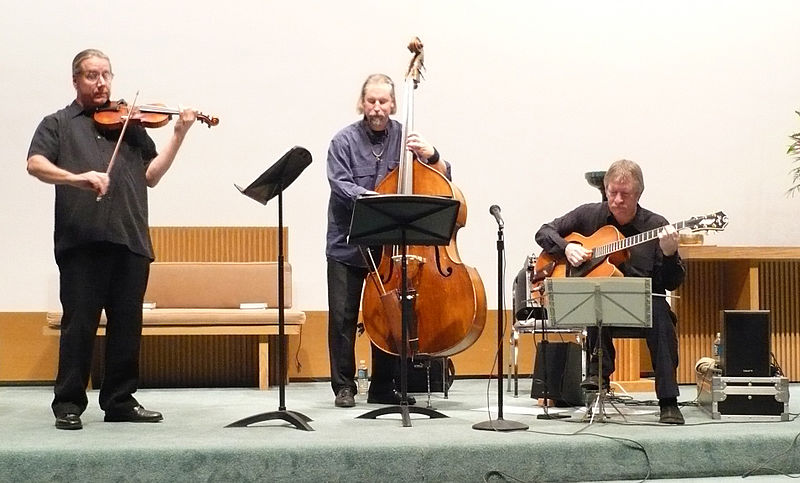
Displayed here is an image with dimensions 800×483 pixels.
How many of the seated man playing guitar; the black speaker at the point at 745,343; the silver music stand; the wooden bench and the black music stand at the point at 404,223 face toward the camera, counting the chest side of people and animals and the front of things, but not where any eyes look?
3

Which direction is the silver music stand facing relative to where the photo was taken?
away from the camera

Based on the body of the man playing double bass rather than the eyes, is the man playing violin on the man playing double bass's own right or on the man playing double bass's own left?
on the man playing double bass's own right

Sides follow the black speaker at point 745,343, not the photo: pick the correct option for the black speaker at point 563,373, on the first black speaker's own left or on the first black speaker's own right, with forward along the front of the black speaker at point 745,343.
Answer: on the first black speaker's own right

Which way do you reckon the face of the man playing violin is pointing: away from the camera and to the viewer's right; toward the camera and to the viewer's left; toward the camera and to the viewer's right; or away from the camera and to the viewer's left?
toward the camera and to the viewer's right

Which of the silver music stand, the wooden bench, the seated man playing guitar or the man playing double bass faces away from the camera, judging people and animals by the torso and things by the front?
the silver music stand

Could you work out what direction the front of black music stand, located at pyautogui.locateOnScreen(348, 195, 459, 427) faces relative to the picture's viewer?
facing away from the viewer

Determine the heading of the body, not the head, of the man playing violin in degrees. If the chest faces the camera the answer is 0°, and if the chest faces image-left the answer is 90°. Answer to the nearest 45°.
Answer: approximately 315°

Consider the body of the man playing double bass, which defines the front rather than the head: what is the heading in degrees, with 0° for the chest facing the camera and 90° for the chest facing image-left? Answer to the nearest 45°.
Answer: approximately 0°

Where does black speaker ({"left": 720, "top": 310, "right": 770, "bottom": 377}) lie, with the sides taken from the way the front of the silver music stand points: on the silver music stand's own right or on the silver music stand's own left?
on the silver music stand's own right
